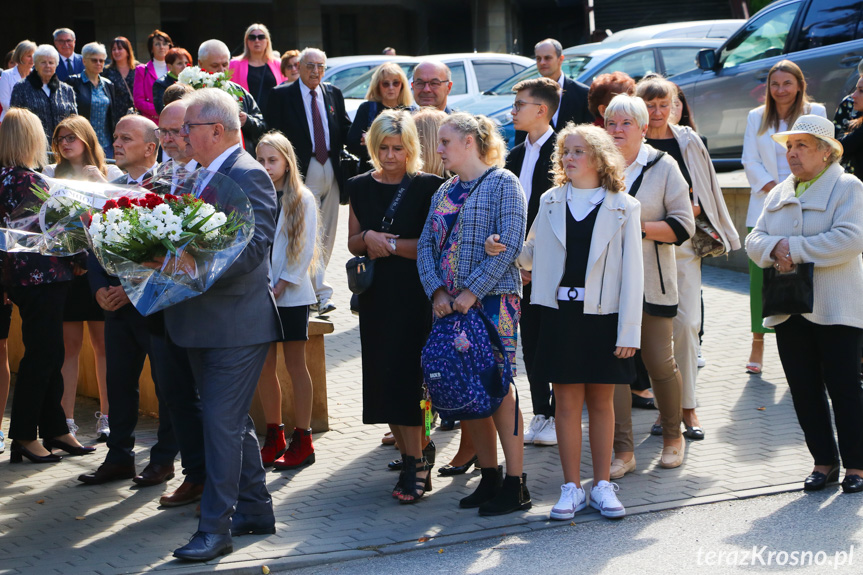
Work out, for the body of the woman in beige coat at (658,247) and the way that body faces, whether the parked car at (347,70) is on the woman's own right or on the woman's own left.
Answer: on the woman's own right

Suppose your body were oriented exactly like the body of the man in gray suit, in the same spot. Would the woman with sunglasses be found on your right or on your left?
on your right

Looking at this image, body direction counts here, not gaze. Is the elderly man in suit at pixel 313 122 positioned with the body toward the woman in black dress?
yes

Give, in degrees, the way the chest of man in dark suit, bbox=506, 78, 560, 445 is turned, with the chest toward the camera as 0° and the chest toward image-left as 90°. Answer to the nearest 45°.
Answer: approximately 45°

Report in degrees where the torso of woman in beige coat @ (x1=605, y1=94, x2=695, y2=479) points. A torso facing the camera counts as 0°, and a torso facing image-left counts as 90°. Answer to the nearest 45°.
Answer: approximately 45°

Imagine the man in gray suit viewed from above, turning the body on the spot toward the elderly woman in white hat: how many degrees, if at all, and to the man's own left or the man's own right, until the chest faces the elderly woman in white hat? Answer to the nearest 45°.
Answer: approximately 180°

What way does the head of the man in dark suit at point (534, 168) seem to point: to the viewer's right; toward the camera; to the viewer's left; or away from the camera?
to the viewer's left

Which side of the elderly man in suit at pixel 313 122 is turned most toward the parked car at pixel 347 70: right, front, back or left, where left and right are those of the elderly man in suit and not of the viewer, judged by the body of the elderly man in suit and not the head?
back

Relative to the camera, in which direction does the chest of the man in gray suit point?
to the viewer's left

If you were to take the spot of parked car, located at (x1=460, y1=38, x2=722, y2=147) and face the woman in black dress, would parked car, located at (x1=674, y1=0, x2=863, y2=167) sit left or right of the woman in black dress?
left

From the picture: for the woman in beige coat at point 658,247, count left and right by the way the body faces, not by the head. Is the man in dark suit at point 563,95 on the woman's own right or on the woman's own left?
on the woman's own right
